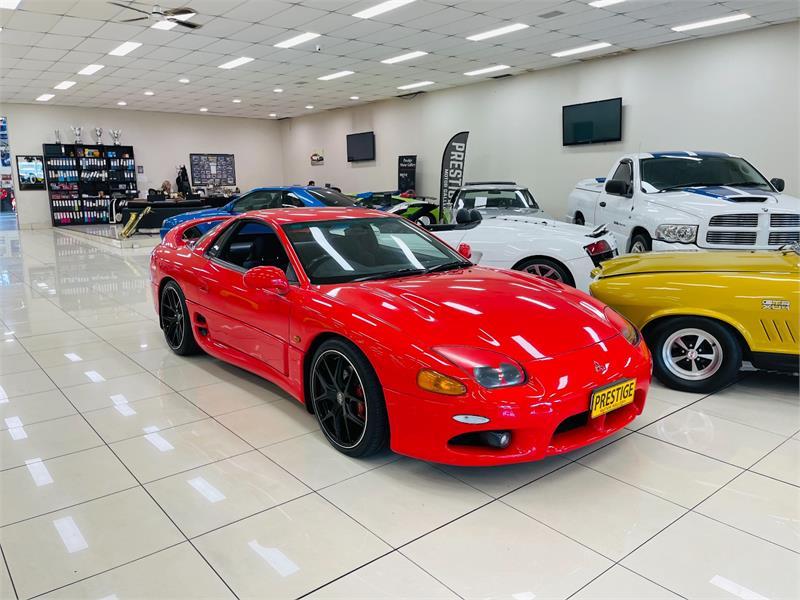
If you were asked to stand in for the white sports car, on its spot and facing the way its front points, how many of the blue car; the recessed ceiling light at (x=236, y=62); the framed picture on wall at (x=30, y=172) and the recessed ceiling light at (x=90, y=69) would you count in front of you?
4

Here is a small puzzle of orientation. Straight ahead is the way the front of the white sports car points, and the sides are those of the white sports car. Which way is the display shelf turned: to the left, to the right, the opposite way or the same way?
the opposite way

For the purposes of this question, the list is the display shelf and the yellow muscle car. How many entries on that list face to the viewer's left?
1

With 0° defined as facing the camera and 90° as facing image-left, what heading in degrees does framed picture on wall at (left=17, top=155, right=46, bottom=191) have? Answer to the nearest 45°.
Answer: approximately 0°

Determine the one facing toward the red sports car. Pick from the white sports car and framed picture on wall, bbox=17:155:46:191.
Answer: the framed picture on wall

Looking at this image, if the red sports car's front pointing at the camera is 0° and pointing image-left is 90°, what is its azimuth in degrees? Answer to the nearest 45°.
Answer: approximately 315°

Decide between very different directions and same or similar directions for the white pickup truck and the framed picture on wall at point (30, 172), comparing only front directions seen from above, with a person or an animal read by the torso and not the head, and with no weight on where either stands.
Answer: same or similar directions

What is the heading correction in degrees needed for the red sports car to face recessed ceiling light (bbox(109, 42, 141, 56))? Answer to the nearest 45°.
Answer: approximately 180°

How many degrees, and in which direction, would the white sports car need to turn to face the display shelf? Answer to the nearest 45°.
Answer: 0° — it already faces it

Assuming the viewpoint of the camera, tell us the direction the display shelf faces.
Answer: facing the viewer

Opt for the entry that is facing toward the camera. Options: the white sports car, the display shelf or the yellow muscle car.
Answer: the display shelf

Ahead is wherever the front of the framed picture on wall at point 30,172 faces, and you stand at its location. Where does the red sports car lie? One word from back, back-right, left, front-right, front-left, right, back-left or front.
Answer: front

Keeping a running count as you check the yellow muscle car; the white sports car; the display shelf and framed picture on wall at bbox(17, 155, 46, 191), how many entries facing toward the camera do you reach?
2

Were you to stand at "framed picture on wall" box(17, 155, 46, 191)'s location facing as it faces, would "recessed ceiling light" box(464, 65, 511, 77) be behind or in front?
in front
